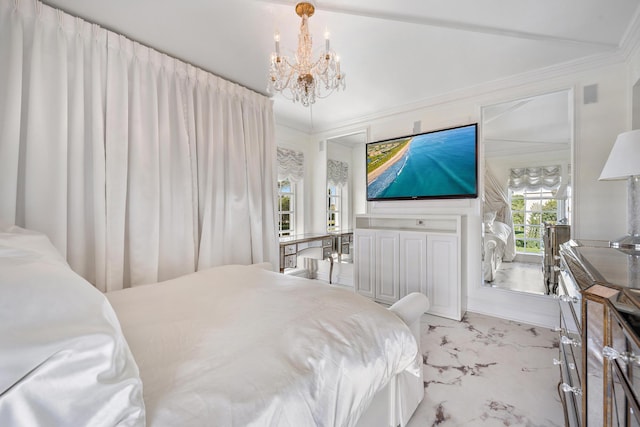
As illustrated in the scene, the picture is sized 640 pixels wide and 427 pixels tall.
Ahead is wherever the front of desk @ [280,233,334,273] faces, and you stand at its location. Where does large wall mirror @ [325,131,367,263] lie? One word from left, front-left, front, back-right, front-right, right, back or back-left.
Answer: left

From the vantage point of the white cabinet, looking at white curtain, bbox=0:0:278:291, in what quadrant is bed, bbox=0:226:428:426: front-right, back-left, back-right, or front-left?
front-left

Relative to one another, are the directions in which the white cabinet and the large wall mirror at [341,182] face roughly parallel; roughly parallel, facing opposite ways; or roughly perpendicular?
roughly parallel

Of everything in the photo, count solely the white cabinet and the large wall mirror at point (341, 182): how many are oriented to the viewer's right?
0

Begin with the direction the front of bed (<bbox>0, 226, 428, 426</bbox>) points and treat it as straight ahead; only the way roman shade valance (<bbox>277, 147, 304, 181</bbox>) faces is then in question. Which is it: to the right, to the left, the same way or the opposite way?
to the right

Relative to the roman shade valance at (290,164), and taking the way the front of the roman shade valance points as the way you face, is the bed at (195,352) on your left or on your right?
on your right

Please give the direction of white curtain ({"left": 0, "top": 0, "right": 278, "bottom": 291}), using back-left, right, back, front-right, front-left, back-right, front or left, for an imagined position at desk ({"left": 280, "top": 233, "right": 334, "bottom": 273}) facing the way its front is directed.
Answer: right

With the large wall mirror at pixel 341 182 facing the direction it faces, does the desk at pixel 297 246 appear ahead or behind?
ahead

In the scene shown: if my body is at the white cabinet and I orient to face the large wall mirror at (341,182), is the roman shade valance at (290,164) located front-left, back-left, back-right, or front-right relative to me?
front-left

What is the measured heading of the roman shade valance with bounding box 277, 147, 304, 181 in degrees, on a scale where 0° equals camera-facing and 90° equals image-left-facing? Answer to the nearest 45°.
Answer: approximately 315°

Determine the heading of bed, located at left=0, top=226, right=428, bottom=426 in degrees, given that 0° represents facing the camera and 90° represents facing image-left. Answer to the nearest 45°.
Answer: approximately 225°

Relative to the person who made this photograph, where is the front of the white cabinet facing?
facing the viewer and to the left of the viewer

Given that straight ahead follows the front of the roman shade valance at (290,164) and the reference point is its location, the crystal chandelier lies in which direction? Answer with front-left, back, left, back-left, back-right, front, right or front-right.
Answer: front-right

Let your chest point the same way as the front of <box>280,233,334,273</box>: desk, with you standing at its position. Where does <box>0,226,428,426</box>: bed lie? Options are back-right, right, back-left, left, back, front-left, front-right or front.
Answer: front-right

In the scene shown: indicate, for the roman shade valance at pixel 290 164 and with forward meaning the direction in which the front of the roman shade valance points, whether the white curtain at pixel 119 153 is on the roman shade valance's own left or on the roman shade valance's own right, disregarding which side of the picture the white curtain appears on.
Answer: on the roman shade valance's own right

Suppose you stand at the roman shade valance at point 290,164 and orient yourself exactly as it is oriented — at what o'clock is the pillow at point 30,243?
The pillow is roughly at 2 o'clock from the roman shade valance.
